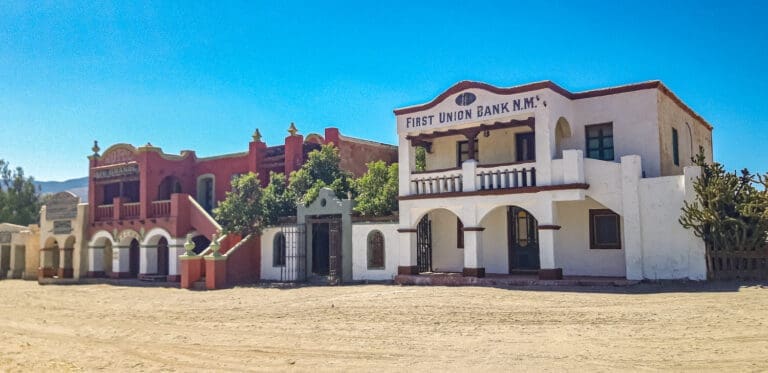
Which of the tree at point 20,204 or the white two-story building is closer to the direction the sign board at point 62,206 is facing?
the white two-story building

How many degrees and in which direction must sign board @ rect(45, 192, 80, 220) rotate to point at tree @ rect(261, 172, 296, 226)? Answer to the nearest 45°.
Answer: approximately 45° to its left

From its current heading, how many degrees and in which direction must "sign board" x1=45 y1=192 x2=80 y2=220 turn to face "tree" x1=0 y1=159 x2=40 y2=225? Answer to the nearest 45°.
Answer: approximately 180°

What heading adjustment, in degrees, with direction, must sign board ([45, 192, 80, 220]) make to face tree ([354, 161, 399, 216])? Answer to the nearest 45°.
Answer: approximately 45° to its left

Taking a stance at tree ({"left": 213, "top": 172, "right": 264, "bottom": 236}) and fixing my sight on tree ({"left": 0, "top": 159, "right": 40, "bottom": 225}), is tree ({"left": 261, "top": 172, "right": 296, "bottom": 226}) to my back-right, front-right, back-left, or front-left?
back-right

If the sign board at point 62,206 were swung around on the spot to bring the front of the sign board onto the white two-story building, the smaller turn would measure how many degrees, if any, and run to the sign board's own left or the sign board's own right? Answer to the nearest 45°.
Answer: approximately 45° to the sign board's own left

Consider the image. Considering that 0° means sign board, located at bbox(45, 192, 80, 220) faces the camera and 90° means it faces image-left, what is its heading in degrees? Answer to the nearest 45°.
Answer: approximately 0°
